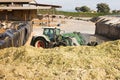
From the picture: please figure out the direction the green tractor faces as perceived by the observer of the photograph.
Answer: facing to the right of the viewer
